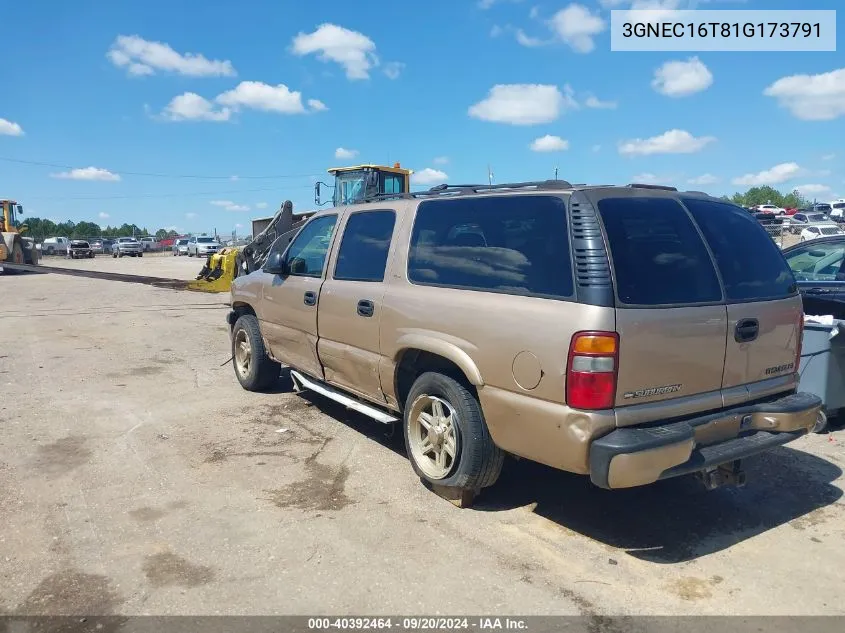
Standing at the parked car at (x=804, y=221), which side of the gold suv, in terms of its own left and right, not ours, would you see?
right

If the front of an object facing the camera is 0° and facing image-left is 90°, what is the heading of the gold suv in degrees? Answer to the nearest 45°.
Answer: approximately 135°

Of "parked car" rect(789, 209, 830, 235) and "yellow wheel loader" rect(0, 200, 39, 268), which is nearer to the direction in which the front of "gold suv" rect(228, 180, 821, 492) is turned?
the yellow wheel loader

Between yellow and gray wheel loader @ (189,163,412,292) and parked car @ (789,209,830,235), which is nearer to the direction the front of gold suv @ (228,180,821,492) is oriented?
the yellow and gray wheel loader

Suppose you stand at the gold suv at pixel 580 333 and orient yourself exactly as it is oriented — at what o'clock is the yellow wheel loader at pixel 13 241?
The yellow wheel loader is roughly at 12 o'clock from the gold suv.

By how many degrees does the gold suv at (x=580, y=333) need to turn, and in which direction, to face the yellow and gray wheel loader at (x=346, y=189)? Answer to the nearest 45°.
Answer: approximately 45° to its right
